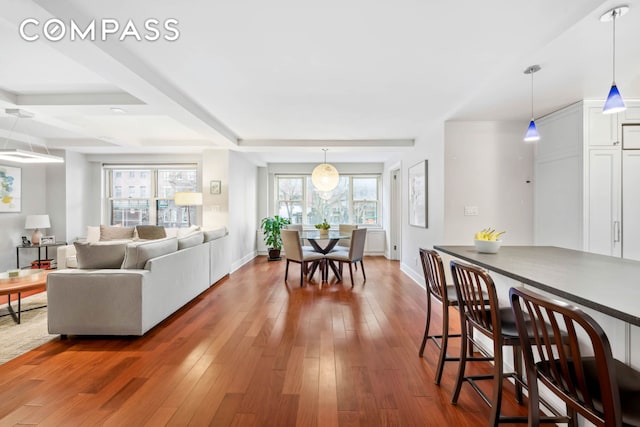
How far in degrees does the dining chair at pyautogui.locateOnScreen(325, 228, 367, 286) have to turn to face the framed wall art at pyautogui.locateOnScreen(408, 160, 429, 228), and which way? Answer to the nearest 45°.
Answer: approximately 135° to its right

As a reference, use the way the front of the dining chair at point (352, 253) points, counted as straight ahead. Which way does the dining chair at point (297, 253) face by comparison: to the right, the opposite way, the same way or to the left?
to the right

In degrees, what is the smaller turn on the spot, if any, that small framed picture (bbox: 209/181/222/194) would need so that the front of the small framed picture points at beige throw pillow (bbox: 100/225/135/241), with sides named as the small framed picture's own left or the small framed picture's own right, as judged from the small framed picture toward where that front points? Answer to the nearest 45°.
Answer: approximately 90° to the small framed picture's own right

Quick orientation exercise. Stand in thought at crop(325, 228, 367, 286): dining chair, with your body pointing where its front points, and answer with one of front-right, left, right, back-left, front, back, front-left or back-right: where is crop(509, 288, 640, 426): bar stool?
back-left

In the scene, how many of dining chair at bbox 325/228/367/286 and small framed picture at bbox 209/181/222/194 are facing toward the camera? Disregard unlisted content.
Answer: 1

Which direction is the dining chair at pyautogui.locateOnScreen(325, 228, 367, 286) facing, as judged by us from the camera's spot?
facing away from the viewer and to the left of the viewer

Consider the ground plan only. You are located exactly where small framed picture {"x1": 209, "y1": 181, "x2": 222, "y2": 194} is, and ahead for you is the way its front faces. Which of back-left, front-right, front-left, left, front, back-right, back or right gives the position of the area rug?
front-right

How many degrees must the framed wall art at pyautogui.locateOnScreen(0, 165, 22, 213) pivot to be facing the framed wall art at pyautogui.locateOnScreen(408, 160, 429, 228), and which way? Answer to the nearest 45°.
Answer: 0° — it already faces it

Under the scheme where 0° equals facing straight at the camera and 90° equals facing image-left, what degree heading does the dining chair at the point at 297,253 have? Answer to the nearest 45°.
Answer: approximately 225°

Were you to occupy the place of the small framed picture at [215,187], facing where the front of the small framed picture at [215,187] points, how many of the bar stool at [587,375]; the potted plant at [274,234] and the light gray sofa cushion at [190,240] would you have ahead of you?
2

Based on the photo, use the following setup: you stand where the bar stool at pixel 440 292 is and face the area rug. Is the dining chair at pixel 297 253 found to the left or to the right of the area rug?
right
